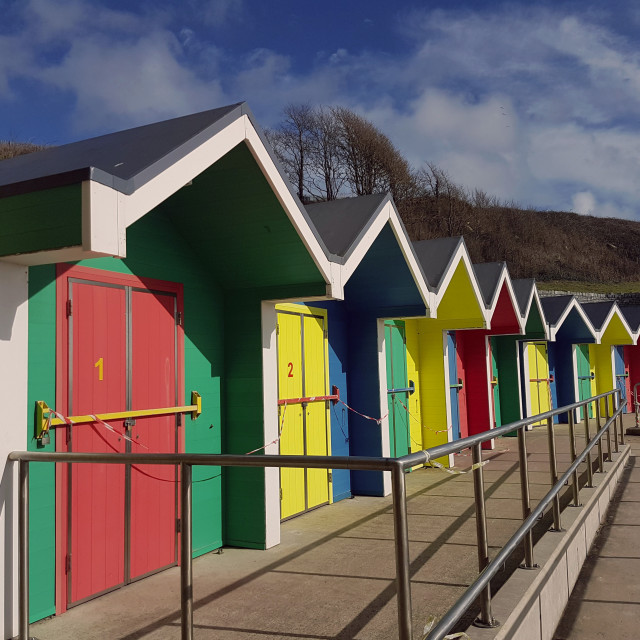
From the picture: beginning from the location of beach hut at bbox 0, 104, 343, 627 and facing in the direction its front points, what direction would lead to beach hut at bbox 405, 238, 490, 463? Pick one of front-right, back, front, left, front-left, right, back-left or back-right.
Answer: left

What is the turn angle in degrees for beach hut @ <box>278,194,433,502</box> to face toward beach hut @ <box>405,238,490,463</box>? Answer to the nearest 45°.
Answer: approximately 90° to its left

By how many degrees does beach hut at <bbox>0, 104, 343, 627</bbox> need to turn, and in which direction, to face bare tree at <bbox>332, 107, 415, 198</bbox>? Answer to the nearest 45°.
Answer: approximately 135° to its left

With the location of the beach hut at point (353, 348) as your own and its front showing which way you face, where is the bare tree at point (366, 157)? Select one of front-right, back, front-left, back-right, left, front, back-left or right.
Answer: back-left

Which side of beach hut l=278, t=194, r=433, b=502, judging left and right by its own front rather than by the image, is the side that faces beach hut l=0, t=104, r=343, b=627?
right

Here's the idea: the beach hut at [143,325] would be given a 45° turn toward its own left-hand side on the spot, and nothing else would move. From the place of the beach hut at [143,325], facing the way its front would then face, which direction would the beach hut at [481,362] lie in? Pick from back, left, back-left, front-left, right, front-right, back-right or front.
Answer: front-left

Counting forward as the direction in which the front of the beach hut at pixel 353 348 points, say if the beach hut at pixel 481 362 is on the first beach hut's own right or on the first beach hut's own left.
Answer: on the first beach hut's own left

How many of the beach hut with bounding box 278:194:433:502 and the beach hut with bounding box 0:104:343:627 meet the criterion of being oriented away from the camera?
0

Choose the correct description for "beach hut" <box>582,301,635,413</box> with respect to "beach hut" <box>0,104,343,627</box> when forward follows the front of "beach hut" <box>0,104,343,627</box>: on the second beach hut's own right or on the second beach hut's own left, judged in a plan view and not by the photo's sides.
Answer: on the second beach hut's own left

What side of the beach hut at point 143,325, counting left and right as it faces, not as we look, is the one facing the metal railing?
front

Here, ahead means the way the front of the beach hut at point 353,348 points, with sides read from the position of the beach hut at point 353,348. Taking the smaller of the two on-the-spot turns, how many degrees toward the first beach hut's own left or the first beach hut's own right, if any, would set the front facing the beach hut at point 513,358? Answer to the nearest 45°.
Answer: approximately 90° to the first beach hut's own left

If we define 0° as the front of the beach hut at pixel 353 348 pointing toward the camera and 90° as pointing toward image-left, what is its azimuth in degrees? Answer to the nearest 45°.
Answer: approximately 315°
